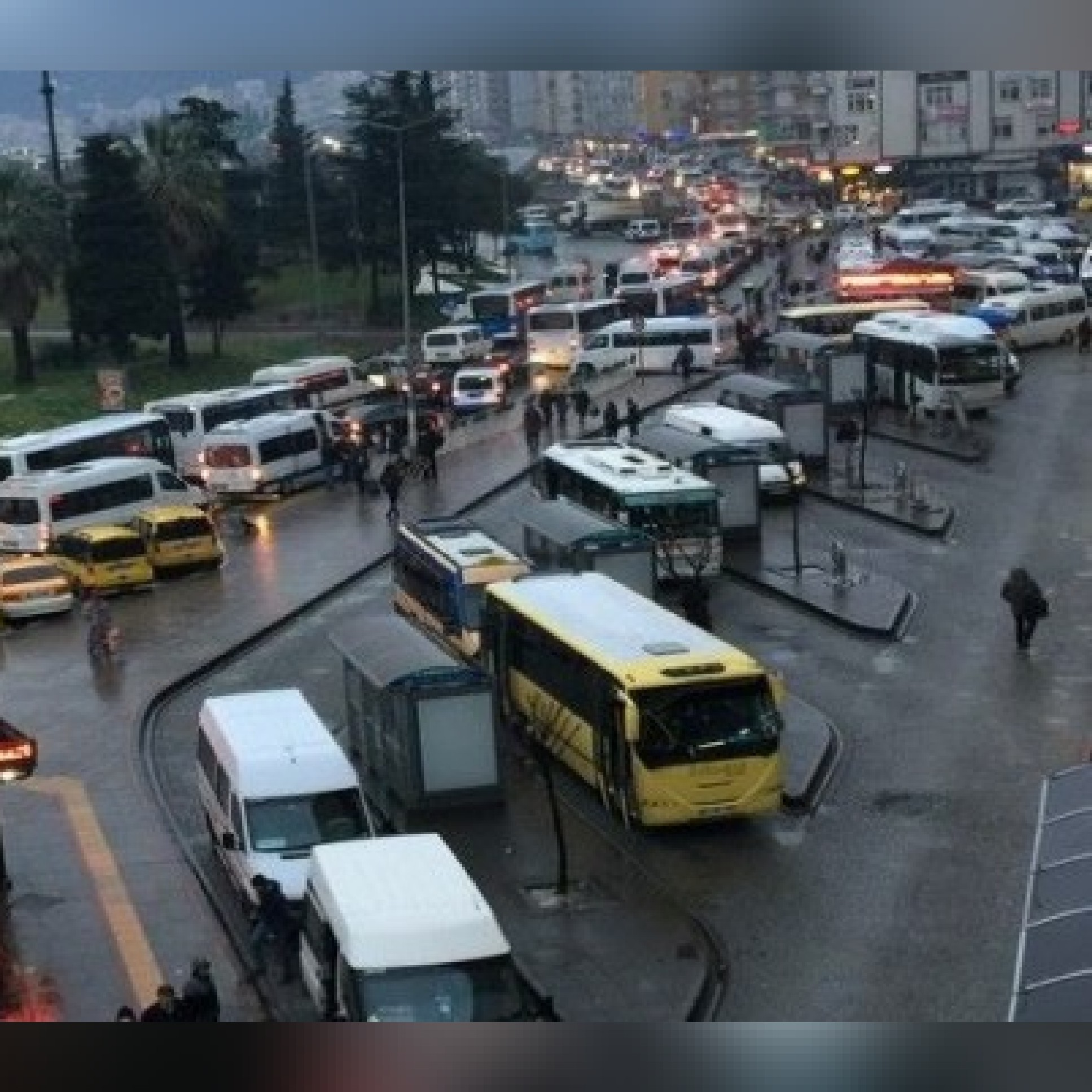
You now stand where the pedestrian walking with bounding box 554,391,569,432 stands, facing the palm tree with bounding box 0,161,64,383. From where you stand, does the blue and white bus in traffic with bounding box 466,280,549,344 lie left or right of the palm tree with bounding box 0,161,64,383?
right

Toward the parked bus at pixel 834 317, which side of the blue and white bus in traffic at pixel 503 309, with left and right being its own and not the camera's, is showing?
left

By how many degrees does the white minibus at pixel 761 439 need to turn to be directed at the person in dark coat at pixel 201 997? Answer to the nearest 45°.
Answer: approximately 45° to its right

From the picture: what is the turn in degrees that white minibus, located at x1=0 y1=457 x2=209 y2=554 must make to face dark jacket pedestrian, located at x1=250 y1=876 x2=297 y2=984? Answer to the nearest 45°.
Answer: approximately 135° to its right

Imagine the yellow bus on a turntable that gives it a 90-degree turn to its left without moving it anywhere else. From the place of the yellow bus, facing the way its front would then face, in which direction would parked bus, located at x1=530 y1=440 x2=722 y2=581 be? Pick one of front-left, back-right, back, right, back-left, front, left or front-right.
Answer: front-left

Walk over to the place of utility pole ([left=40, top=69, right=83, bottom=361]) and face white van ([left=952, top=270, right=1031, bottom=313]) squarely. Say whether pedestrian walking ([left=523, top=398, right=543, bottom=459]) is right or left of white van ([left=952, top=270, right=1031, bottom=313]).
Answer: right

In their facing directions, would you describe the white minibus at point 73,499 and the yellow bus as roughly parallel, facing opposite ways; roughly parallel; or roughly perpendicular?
roughly perpendicular

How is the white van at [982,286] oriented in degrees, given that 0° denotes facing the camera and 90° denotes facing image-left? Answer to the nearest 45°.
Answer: approximately 45°

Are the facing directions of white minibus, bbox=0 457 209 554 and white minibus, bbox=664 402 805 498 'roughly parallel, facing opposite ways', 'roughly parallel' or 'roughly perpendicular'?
roughly perpendicular

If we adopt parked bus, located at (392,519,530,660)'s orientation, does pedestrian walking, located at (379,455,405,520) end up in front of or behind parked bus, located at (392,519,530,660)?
behind

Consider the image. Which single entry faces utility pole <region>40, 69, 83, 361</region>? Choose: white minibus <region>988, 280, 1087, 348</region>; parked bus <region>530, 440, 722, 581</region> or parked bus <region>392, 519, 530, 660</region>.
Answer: the white minibus

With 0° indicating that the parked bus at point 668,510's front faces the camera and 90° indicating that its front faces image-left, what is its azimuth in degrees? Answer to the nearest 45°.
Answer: approximately 315°

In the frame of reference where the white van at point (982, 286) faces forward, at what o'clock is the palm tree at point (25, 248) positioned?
The palm tree is roughly at 1 o'clock from the white van.

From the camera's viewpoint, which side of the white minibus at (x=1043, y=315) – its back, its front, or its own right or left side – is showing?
left

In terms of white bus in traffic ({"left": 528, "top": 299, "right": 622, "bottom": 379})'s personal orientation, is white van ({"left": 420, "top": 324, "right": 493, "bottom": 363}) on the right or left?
on its right
